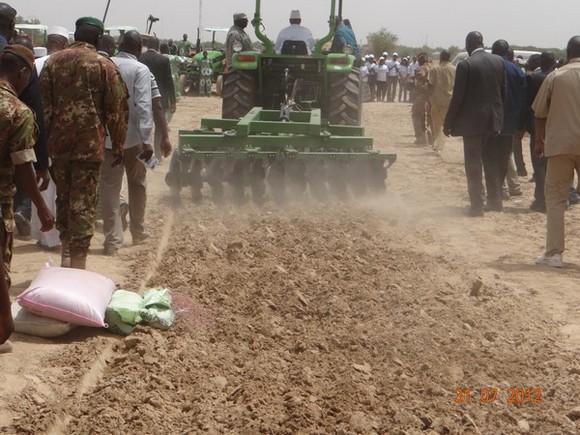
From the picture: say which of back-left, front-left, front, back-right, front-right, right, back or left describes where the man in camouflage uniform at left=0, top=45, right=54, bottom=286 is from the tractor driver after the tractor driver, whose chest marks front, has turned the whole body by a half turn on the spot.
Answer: front

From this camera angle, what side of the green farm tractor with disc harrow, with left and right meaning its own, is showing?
back

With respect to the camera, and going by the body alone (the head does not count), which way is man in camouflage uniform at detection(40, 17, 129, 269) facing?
away from the camera

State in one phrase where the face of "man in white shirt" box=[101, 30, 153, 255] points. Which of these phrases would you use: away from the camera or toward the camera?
away from the camera

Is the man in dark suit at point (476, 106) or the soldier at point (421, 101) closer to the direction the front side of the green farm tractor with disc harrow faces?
the soldier

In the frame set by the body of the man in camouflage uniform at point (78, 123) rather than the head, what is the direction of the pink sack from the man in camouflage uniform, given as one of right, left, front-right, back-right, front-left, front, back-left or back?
back

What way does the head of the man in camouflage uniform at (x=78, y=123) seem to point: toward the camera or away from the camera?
away from the camera

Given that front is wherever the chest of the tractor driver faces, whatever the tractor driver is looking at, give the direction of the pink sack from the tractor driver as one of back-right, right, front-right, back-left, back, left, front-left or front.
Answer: back

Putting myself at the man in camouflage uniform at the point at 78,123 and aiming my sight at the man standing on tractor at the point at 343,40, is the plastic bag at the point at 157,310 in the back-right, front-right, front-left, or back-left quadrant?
back-right

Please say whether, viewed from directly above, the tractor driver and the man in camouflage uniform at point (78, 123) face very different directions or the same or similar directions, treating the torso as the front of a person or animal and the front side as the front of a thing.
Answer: same or similar directions

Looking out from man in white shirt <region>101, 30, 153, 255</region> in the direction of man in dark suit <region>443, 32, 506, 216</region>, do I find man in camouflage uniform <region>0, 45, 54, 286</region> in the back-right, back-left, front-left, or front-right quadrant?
back-right

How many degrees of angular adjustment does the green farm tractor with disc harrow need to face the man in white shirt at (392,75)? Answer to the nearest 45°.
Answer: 0° — it already faces them

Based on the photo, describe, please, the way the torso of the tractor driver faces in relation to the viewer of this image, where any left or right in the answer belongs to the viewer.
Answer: facing away from the viewer
